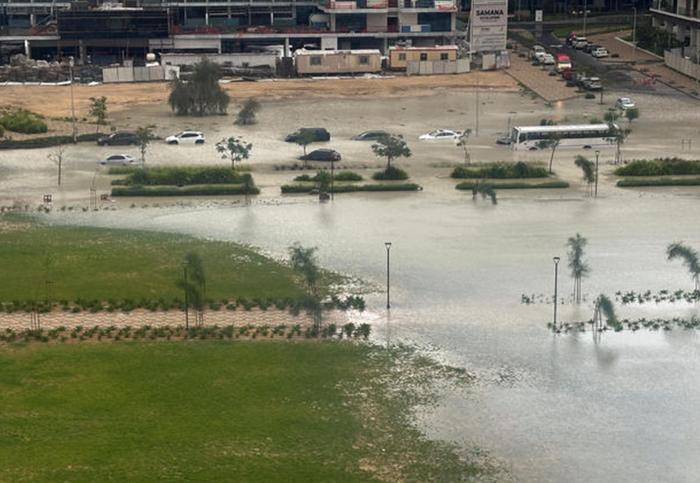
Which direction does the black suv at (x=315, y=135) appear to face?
to the viewer's left

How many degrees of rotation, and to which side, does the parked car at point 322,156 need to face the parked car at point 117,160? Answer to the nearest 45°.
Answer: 0° — it already faces it

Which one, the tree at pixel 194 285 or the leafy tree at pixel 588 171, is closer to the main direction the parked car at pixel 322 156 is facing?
the tree

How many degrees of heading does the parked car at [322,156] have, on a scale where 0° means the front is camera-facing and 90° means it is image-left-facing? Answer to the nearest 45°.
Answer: approximately 90°

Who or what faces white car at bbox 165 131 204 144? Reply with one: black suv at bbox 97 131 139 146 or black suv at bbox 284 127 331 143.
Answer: black suv at bbox 284 127 331 143

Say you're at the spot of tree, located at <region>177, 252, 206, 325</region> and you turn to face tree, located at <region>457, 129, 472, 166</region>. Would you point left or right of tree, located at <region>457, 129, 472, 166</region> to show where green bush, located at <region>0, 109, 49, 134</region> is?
left

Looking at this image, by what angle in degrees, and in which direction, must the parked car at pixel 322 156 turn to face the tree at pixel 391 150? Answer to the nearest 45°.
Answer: approximately 135° to its left

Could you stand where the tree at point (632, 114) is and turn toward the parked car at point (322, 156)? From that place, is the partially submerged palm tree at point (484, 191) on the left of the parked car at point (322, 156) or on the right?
left

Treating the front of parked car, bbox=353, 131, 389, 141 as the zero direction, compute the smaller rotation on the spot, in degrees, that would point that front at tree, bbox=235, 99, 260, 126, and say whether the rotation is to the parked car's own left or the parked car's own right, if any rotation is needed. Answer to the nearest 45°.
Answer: approximately 45° to the parked car's own right

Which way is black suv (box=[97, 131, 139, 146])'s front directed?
to the viewer's left

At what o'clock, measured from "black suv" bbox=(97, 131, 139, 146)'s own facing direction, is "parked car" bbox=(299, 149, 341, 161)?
The parked car is roughly at 7 o'clock from the black suv.
